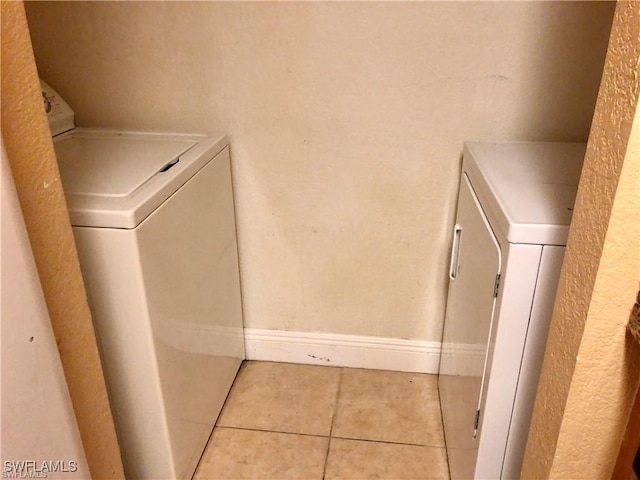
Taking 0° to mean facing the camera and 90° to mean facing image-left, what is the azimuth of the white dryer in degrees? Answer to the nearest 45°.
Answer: approximately 90°

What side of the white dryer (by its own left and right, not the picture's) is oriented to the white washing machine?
front
